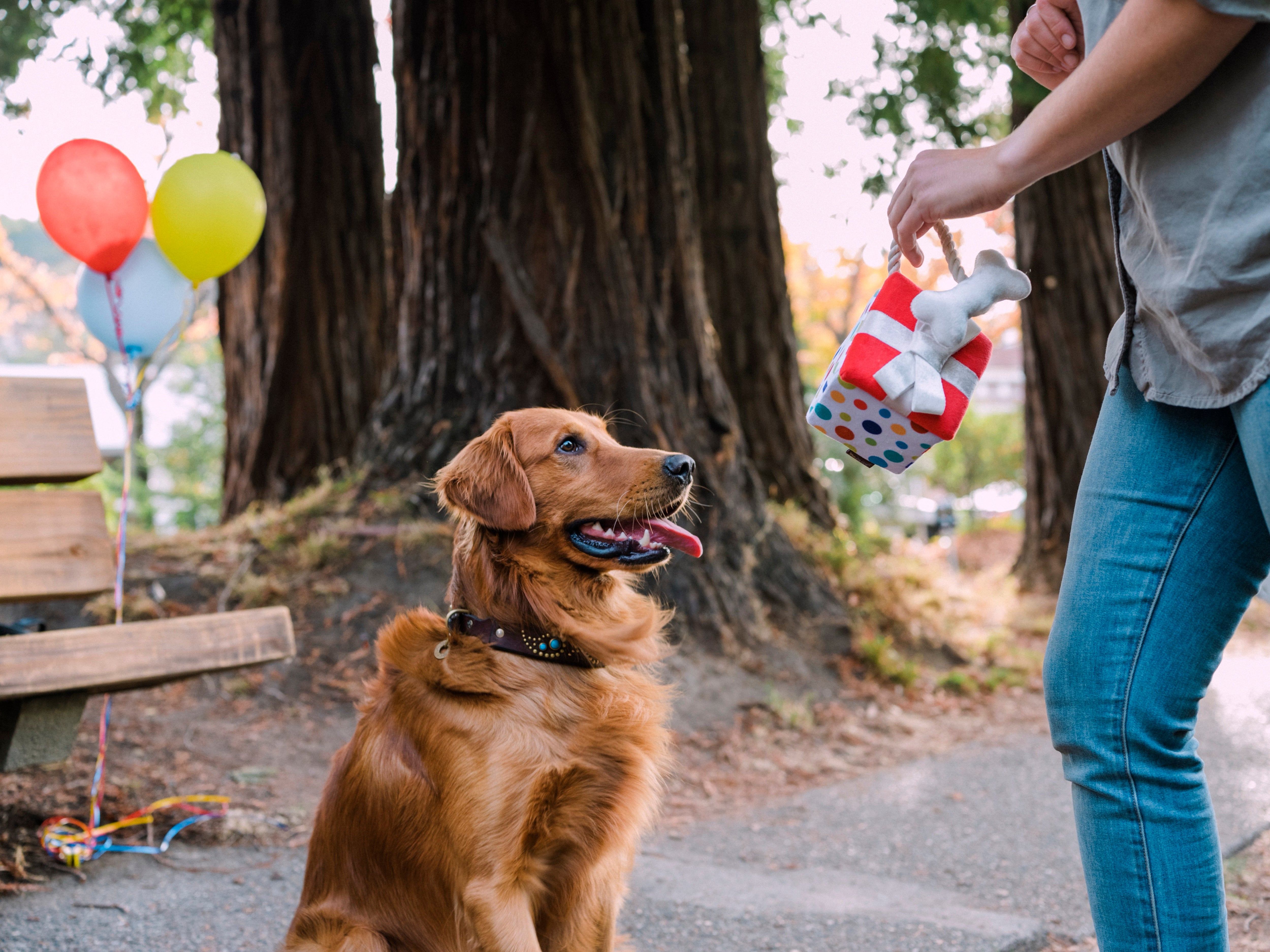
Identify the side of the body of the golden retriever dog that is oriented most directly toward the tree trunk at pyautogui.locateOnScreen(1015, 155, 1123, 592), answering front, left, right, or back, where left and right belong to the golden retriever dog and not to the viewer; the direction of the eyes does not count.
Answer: left

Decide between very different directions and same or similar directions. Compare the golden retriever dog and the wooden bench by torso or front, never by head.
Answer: same or similar directions

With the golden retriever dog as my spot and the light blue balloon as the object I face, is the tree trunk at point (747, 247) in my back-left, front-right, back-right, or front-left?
front-right

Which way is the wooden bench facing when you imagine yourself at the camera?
facing the viewer and to the right of the viewer

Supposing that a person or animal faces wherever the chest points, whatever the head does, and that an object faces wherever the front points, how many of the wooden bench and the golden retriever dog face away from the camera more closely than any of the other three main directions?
0

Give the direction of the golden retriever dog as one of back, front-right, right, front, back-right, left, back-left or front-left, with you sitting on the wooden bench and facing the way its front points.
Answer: front

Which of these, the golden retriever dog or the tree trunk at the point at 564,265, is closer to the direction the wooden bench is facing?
the golden retriever dog

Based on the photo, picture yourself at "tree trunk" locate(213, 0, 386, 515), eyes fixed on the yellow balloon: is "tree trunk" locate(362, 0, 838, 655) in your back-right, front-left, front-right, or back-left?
front-left
